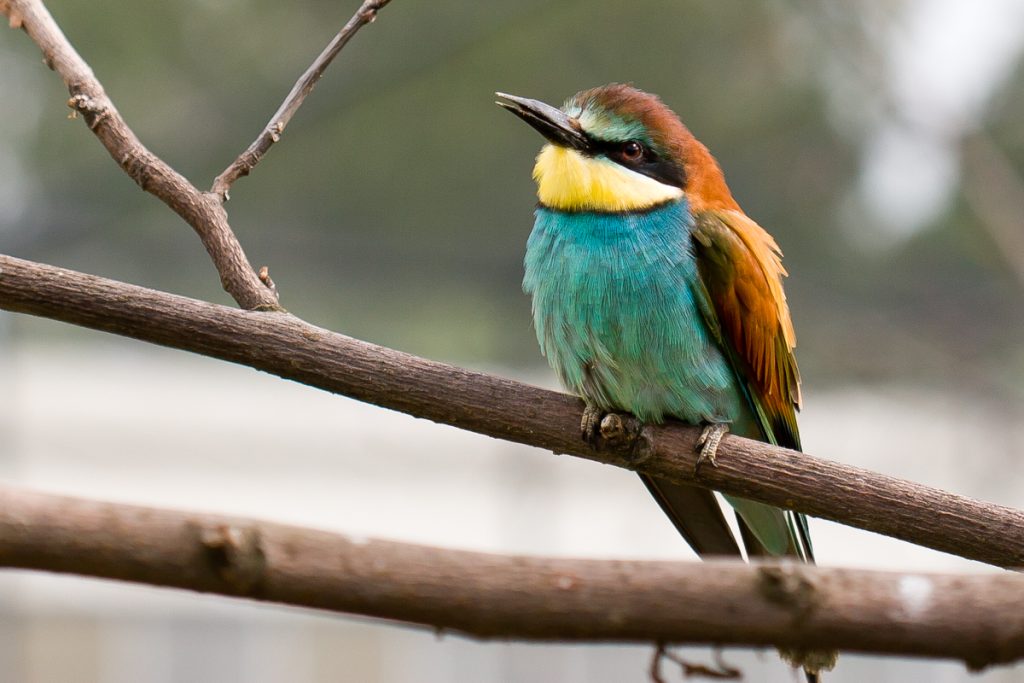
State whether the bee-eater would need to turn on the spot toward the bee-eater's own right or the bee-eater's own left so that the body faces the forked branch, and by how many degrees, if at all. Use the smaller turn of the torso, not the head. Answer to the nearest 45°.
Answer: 0° — it already faces it

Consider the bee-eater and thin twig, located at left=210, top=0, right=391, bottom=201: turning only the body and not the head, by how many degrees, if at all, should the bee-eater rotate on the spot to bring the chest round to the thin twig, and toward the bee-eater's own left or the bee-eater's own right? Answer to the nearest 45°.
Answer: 0° — it already faces it

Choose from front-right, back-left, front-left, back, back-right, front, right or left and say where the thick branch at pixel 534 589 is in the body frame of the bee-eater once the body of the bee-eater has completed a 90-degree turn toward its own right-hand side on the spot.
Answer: back-left

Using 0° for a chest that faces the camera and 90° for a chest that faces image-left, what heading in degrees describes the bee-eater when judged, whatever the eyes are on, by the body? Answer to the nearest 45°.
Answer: approximately 45°
